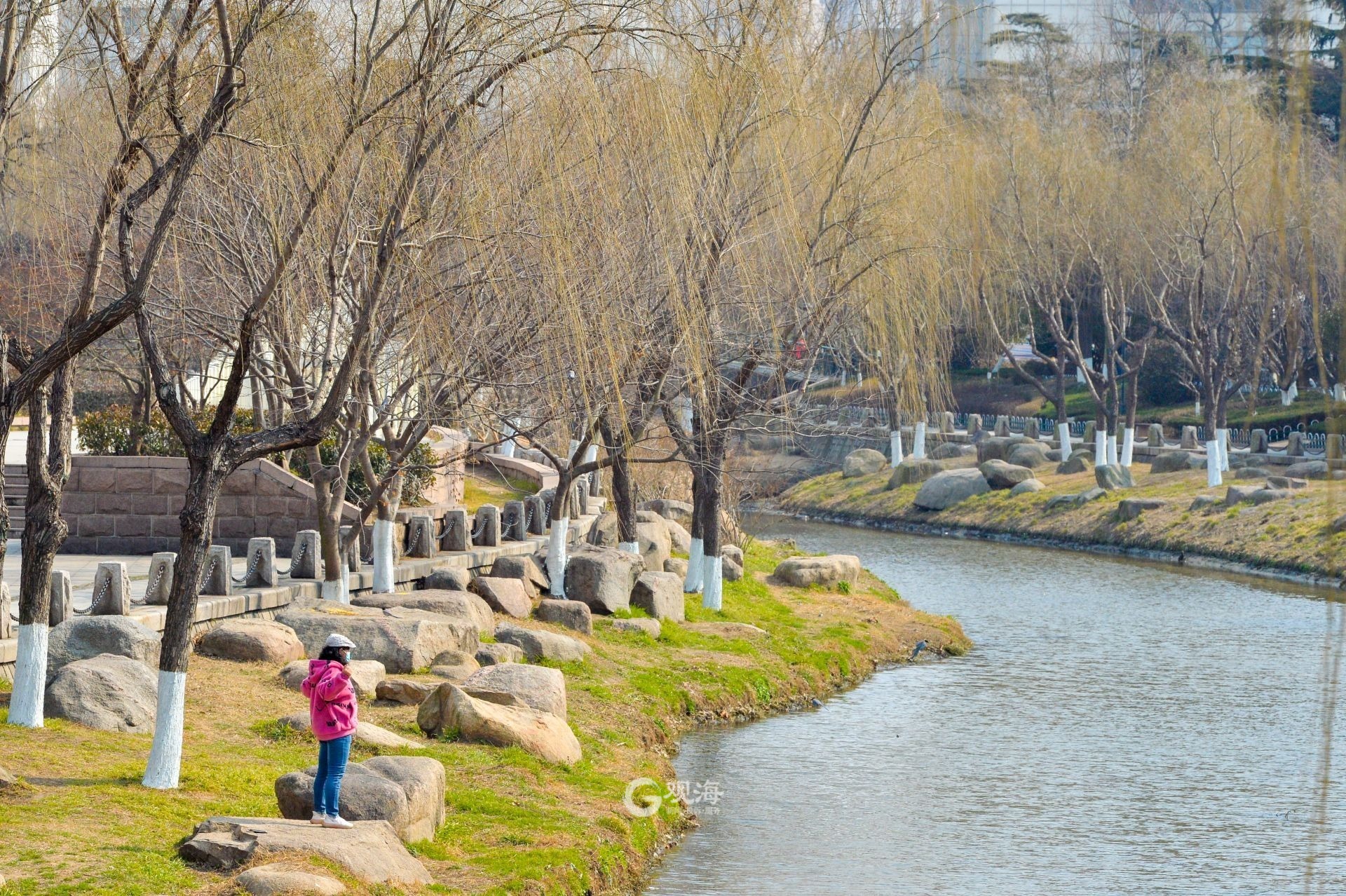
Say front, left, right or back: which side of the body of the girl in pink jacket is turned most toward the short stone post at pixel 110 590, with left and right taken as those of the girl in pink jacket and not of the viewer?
left
